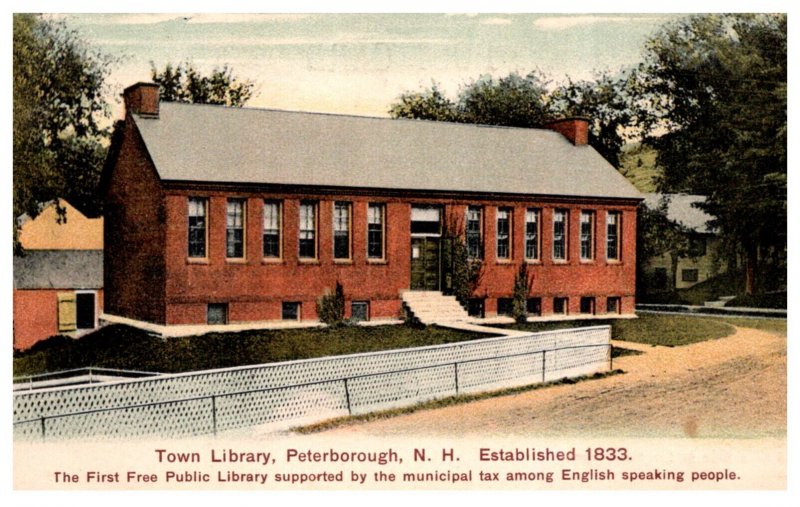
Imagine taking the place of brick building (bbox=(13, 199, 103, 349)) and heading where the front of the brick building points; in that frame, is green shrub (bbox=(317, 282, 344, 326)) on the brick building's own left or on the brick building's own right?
on the brick building's own left

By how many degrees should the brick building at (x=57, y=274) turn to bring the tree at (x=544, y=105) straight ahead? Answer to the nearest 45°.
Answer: approximately 90° to its left

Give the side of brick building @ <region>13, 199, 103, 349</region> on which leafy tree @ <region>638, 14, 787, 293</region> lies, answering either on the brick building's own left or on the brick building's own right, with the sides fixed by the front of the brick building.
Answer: on the brick building's own left

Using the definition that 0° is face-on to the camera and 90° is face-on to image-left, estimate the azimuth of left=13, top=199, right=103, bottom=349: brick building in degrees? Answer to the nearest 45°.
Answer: approximately 0°

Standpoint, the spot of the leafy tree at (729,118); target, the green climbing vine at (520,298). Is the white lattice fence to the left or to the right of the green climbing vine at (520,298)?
left

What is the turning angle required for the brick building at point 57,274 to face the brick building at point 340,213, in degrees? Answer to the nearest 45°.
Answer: approximately 90° to its left

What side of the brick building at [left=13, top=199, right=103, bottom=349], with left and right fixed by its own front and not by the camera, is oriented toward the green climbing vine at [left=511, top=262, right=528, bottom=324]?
left

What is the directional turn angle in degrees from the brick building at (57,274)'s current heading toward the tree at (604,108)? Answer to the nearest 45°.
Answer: approximately 90° to its left

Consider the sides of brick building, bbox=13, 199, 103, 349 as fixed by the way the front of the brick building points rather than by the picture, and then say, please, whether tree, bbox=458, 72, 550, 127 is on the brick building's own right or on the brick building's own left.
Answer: on the brick building's own left
